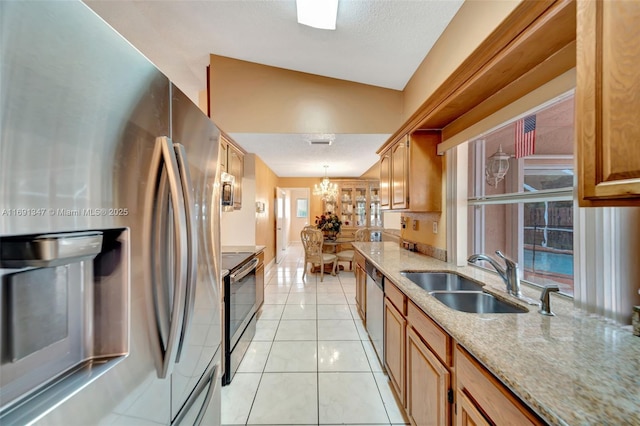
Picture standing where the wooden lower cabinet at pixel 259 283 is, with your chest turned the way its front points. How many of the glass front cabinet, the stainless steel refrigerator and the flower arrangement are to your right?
1

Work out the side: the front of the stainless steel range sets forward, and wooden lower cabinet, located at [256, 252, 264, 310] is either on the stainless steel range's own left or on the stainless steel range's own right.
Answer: on the stainless steel range's own left

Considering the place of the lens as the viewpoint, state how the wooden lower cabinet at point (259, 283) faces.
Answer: facing to the right of the viewer

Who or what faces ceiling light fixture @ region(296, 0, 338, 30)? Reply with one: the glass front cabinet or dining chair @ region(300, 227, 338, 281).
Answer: the glass front cabinet

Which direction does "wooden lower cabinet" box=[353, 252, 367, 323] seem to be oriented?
to the viewer's left

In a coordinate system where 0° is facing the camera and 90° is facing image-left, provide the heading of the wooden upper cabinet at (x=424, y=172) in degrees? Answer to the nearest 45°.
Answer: approximately 90°

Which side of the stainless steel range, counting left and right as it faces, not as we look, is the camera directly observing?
right

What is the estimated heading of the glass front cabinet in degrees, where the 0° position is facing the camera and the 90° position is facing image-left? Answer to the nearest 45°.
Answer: approximately 0°

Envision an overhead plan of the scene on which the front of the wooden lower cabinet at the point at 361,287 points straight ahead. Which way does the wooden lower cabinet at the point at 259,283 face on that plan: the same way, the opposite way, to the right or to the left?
the opposite way

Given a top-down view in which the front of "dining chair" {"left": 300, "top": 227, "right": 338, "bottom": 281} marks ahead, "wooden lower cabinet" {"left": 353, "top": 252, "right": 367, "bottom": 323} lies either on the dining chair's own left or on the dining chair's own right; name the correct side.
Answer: on the dining chair's own right

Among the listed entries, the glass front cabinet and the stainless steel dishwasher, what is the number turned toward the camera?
1

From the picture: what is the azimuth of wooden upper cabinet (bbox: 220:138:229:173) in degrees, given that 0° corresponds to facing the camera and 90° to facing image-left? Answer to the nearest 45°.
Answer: approximately 270°

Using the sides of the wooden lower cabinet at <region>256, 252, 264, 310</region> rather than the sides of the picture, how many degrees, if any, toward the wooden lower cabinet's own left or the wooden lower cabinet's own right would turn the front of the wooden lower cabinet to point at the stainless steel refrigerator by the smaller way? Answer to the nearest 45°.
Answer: approximately 90° to the wooden lower cabinet's own right

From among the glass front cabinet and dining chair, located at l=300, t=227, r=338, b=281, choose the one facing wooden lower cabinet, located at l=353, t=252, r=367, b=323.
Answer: the glass front cabinet

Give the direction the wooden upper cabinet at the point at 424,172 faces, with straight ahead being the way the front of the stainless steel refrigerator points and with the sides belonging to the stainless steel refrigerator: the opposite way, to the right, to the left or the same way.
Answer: the opposite way
